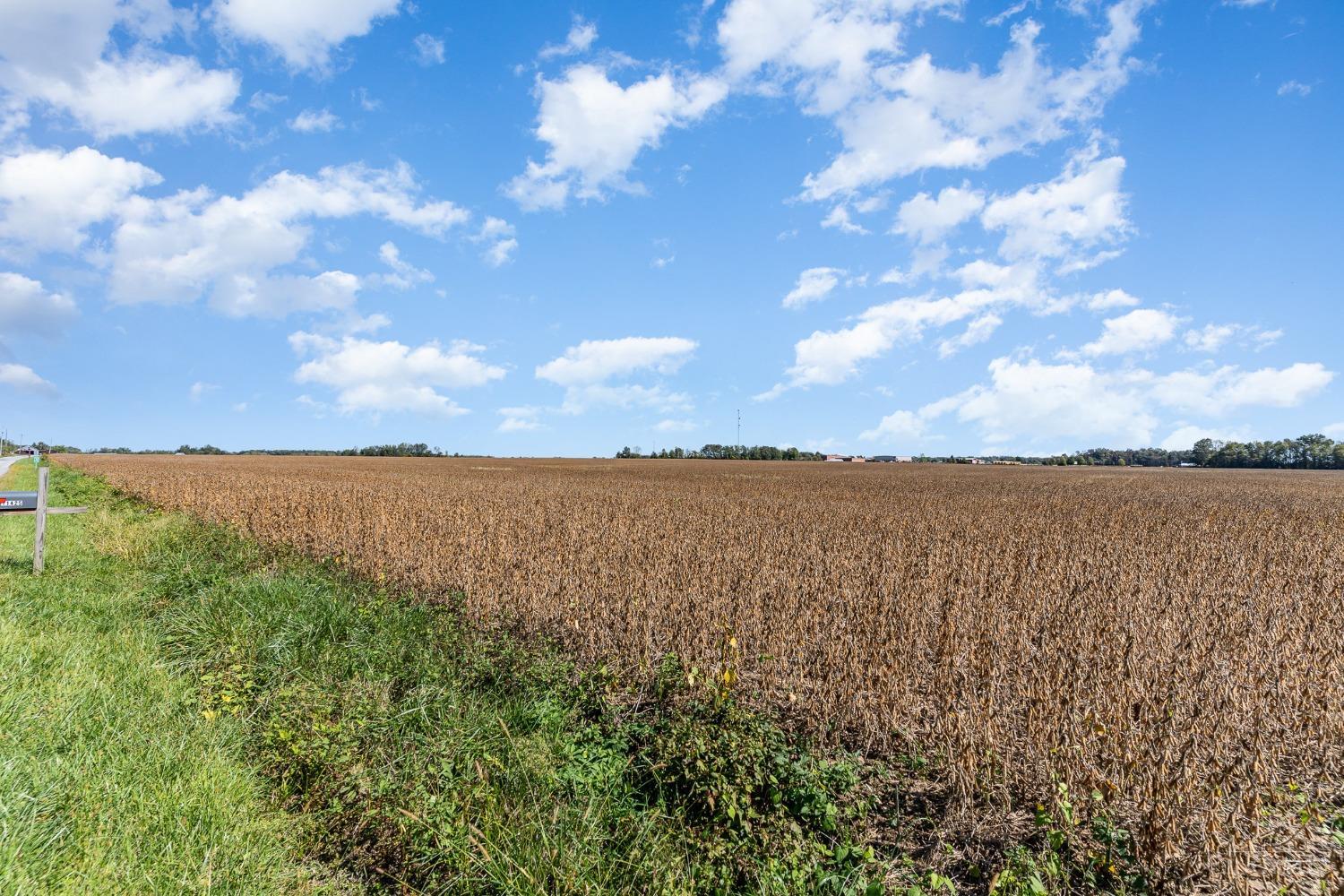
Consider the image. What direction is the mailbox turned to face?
to the viewer's left
